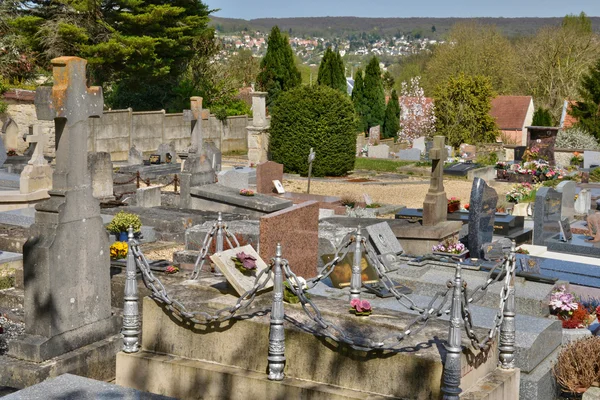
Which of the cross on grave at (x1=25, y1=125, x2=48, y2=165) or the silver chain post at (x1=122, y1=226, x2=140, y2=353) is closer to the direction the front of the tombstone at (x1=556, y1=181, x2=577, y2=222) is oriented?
the silver chain post

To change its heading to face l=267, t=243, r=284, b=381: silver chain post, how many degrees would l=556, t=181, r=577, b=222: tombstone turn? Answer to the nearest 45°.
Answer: approximately 45° to its right

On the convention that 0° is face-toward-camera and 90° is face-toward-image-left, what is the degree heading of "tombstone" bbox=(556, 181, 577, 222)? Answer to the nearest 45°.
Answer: approximately 315°

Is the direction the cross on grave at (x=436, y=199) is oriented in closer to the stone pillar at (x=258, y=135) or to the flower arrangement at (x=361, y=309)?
the flower arrangement

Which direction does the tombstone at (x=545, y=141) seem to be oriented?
toward the camera

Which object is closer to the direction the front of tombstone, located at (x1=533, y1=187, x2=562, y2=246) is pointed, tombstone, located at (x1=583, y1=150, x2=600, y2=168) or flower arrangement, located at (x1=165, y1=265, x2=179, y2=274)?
the flower arrangement

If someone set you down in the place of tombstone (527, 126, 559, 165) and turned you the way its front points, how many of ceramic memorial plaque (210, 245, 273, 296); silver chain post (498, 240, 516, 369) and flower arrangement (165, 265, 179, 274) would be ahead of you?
3

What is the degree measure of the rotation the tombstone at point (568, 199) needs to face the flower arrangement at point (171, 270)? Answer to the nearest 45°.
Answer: approximately 90° to its right

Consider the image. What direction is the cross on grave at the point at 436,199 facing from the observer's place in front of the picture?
facing the viewer and to the right of the viewer

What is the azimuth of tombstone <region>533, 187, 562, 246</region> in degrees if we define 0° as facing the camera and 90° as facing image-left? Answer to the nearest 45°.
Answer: approximately 315°

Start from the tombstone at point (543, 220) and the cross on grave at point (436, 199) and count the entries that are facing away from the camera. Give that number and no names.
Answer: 0

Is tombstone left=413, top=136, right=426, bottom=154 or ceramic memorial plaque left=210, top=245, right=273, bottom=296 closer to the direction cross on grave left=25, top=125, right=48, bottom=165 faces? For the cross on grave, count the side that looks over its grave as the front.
the ceramic memorial plaque

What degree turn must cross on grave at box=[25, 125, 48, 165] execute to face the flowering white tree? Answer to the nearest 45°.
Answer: approximately 90° to its left

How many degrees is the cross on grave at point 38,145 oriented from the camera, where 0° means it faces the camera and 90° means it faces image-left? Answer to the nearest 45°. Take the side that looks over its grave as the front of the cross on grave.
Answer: approximately 315°
